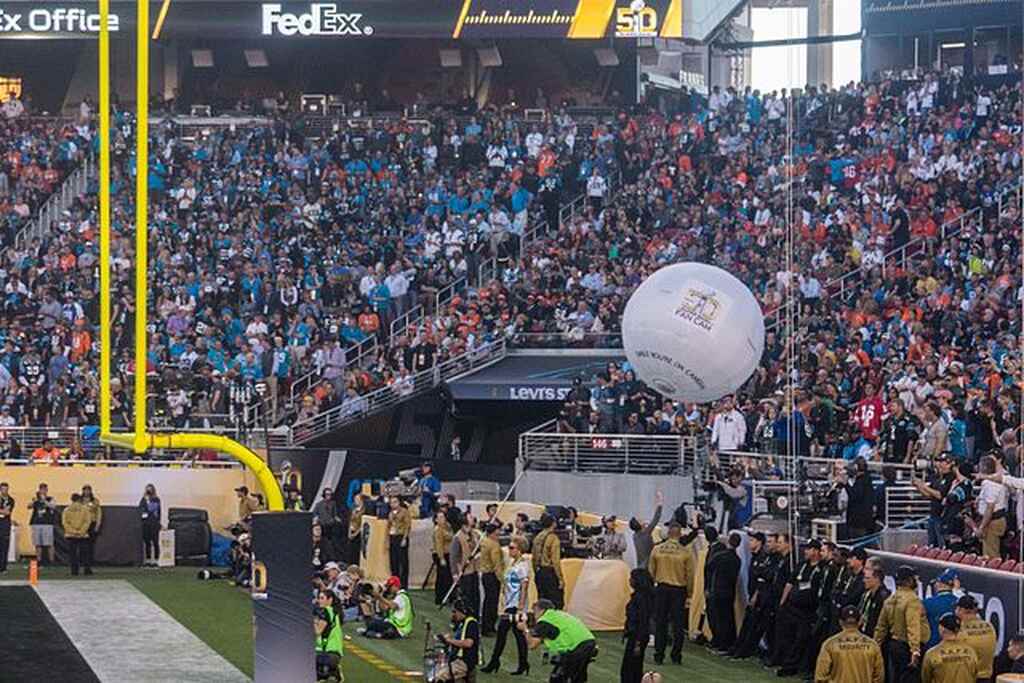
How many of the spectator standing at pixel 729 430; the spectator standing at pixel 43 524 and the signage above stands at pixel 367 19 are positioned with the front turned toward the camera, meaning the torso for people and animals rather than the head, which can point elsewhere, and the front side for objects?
3

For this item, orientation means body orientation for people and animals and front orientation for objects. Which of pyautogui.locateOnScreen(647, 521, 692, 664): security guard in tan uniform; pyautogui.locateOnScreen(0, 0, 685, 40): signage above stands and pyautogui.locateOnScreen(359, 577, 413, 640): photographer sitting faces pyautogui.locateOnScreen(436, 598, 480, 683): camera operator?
the signage above stands

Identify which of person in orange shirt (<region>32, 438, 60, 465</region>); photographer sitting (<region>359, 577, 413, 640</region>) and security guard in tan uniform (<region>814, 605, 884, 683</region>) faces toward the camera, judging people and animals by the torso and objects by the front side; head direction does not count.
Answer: the person in orange shirt

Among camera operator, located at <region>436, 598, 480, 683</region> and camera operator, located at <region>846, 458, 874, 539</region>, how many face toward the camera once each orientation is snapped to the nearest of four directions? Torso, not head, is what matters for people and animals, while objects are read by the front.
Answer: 0

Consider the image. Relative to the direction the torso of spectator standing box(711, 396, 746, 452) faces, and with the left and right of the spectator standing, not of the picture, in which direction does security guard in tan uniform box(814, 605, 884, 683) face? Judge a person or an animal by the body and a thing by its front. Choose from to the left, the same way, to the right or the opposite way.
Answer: the opposite way

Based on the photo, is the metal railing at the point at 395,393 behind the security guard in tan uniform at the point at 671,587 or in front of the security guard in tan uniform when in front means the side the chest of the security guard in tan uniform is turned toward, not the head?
in front

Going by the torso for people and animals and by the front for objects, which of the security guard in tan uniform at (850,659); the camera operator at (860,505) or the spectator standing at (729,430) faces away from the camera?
the security guard in tan uniform

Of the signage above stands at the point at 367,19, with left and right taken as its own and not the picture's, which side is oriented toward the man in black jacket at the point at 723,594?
front

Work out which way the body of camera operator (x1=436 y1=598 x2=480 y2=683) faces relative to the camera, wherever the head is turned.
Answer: to the viewer's left

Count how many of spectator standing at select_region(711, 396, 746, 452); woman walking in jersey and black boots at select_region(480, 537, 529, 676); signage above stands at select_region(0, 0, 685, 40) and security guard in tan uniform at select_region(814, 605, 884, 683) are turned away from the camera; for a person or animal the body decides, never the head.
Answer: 1

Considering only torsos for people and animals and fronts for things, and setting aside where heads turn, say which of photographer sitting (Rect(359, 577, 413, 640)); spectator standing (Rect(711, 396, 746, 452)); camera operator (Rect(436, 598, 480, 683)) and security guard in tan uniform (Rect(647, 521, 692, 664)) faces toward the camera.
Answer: the spectator standing

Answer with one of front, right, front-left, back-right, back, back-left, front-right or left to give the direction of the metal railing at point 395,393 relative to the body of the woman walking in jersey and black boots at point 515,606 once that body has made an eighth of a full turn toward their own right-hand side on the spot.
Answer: right

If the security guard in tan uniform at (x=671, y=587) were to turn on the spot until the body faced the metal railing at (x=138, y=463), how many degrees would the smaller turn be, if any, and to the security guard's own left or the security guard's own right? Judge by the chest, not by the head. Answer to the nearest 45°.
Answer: approximately 45° to the security guard's own left

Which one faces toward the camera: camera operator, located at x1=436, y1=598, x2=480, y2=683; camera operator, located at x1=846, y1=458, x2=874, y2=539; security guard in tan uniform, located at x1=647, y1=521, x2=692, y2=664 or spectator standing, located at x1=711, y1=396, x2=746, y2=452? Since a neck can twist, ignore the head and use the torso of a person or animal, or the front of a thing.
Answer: the spectator standing

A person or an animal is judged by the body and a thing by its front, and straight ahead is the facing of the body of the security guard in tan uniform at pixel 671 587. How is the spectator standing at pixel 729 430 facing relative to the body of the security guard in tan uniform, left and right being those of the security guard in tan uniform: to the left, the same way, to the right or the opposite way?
the opposite way

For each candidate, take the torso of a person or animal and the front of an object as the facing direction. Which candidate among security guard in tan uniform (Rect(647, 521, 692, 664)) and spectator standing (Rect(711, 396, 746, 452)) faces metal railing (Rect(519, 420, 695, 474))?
the security guard in tan uniform

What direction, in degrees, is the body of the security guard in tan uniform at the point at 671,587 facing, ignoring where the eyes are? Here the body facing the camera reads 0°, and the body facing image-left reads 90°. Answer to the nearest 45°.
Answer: approximately 180°

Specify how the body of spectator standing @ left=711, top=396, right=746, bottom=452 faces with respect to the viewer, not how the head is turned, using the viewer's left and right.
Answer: facing the viewer

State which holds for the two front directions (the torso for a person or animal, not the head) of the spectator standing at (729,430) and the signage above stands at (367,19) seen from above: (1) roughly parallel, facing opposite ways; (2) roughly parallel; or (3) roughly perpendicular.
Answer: roughly parallel

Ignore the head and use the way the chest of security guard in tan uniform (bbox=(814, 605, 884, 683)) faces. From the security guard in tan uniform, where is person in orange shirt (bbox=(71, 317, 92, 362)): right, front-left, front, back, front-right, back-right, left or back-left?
front-left
